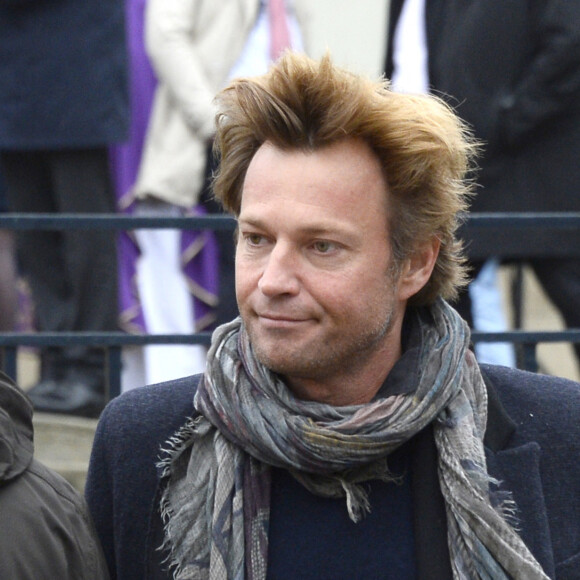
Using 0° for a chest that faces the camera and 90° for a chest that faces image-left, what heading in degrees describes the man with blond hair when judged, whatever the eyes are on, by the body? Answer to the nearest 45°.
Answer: approximately 0°

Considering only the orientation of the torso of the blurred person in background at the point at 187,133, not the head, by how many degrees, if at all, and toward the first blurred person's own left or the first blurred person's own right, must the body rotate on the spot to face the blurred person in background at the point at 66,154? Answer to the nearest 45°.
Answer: approximately 135° to the first blurred person's own right

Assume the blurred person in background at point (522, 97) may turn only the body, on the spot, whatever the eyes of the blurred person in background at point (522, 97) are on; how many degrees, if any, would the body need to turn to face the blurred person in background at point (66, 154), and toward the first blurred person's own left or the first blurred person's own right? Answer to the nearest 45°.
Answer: approximately 45° to the first blurred person's own right

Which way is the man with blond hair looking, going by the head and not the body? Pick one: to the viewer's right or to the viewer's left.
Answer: to the viewer's left

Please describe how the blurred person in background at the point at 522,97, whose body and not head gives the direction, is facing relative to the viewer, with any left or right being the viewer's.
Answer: facing the viewer and to the left of the viewer

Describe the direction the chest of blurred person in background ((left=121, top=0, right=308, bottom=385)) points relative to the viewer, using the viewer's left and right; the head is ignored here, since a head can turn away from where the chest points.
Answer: facing the viewer and to the right of the viewer

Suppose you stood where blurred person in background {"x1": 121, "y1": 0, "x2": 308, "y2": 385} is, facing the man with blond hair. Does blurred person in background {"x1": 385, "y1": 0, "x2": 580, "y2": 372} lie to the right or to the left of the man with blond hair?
left

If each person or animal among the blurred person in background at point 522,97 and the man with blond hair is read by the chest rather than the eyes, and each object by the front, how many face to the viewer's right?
0

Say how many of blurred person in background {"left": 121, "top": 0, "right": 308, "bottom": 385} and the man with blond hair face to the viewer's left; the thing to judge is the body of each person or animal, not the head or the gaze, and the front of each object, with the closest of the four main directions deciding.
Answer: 0
